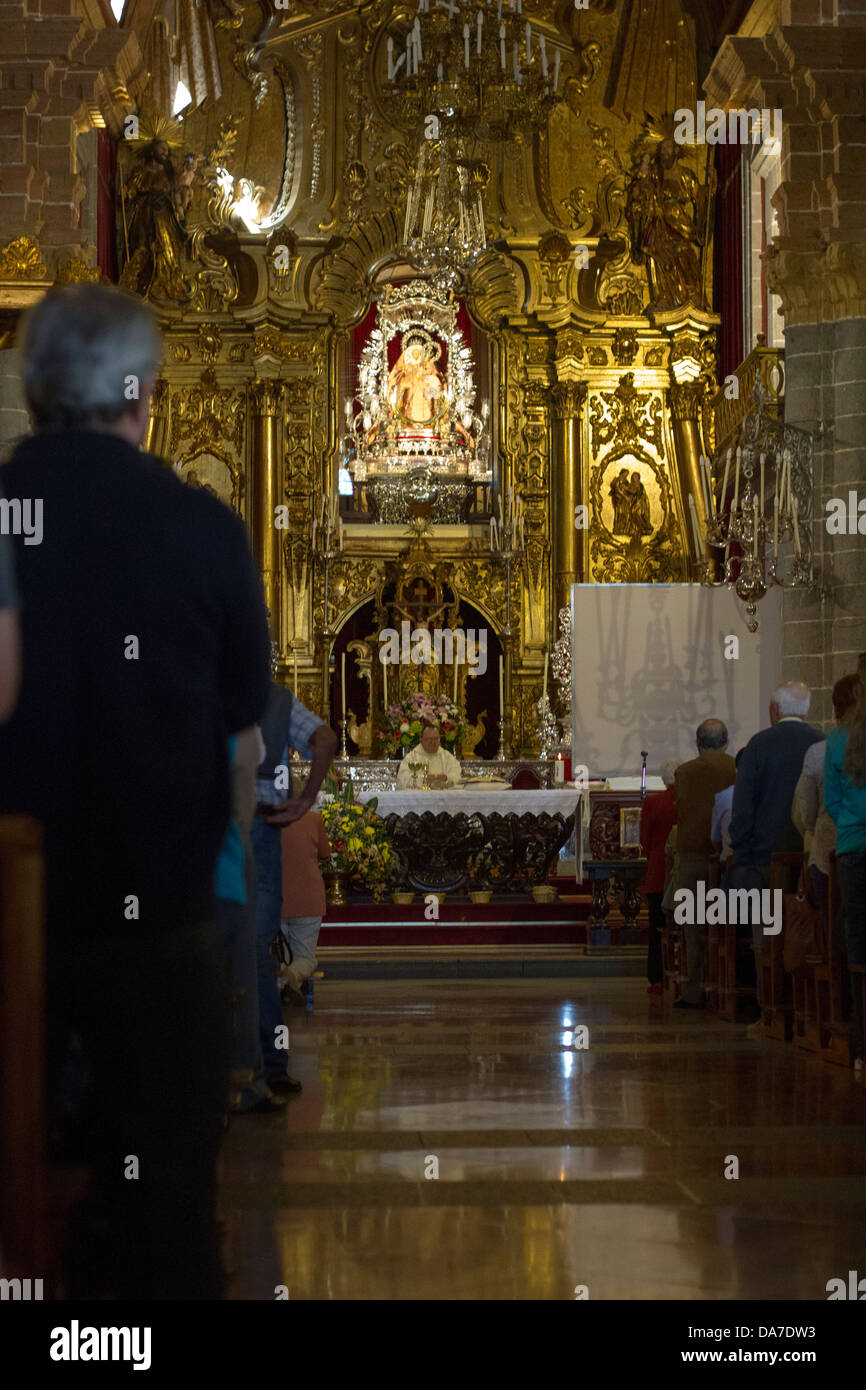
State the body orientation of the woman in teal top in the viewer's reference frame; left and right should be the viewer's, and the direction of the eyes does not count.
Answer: facing away from the viewer

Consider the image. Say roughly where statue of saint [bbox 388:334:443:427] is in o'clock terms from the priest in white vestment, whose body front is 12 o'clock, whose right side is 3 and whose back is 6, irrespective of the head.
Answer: The statue of saint is roughly at 6 o'clock from the priest in white vestment.

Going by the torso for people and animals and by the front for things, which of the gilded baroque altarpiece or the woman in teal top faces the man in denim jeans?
the gilded baroque altarpiece

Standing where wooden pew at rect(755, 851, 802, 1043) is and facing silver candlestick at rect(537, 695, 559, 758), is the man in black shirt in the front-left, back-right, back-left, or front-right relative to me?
back-left

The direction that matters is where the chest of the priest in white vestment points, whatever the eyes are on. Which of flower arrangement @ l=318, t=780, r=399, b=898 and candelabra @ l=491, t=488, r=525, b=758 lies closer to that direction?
the flower arrangement

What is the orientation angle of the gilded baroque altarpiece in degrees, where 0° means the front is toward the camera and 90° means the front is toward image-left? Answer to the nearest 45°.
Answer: approximately 0°

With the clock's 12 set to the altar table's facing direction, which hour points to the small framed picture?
The small framed picture is roughly at 10 o'clock from the altar table.

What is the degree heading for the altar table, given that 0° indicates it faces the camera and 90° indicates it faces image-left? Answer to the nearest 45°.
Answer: approximately 0°

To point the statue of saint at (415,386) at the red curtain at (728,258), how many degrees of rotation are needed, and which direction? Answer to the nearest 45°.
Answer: approximately 90° to its left

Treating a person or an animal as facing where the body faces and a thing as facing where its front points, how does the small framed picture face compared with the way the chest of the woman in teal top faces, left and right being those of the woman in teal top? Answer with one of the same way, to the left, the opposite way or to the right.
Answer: the opposite way

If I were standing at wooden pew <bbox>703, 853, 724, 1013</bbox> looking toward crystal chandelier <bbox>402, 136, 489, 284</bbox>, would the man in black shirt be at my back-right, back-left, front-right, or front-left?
back-left
